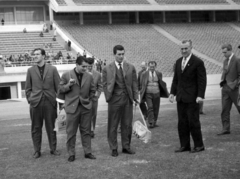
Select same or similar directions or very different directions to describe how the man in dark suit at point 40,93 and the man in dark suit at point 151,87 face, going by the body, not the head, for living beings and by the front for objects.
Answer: same or similar directions

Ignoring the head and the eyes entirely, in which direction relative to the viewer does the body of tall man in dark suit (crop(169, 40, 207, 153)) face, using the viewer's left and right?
facing the viewer and to the left of the viewer

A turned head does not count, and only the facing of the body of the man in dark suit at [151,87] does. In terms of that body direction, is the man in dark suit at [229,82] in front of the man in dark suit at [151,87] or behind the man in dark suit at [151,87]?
in front

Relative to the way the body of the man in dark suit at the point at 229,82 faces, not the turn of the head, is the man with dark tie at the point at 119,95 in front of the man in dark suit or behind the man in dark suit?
in front

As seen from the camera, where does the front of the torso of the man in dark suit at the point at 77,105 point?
toward the camera

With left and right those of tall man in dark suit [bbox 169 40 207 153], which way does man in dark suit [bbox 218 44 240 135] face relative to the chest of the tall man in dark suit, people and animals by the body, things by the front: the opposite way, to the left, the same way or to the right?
the same way

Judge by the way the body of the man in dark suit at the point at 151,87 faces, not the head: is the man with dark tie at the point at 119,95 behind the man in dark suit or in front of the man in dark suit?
in front

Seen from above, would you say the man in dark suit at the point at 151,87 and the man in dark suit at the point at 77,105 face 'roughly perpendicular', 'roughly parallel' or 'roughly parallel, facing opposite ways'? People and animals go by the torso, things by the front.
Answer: roughly parallel

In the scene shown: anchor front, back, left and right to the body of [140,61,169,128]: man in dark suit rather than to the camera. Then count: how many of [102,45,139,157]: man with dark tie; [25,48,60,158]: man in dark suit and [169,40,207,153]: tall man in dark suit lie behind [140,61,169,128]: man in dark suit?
0

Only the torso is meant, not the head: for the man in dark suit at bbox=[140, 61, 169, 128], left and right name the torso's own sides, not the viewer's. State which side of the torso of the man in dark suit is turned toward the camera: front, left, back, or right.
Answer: front

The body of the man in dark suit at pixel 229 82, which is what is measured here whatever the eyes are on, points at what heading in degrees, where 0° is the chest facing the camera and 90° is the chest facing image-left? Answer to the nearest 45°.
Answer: approximately 45°

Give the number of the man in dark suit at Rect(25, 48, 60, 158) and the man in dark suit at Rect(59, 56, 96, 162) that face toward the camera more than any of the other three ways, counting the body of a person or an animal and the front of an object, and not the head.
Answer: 2

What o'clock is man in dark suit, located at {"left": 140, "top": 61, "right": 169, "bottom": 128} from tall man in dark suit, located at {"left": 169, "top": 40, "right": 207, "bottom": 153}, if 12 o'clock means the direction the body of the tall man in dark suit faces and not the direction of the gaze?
The man in dark suit is roughly at 4 o'clock from the tall man in dark suit.

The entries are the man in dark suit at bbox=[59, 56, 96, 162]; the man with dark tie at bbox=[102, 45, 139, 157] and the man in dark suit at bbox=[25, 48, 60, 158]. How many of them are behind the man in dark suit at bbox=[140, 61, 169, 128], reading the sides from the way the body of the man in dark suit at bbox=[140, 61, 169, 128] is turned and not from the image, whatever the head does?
0

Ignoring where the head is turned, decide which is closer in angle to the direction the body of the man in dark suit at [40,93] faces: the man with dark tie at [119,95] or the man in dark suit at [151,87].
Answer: the man with dark tie

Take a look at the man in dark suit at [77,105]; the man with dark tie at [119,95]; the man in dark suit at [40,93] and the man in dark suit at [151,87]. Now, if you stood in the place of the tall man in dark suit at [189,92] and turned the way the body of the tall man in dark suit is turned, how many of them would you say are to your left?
0

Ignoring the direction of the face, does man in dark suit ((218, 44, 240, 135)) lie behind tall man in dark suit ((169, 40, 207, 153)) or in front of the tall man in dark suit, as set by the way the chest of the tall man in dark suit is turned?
behind

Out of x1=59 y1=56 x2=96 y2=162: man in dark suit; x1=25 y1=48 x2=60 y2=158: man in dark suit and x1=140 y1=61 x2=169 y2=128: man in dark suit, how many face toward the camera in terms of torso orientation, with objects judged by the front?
3

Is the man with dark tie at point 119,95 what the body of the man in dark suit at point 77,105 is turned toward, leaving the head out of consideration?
no

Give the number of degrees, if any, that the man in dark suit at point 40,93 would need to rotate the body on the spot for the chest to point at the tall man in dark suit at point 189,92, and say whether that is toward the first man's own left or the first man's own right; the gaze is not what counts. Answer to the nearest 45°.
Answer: approximately 90° to the first man's own left
